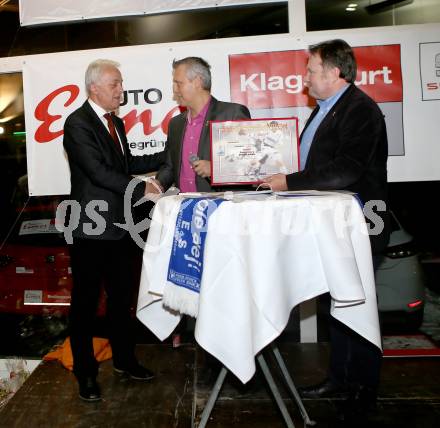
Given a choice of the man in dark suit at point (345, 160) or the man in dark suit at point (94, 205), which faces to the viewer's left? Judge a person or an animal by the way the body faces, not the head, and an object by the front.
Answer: the man in dark suit at point (345, 160)

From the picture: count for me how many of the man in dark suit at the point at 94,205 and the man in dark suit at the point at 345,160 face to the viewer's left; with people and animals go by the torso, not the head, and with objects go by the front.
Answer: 1

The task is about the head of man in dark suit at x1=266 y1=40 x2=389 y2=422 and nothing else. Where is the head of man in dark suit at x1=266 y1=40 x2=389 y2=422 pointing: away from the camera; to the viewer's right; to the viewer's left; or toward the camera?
to the viewer's left

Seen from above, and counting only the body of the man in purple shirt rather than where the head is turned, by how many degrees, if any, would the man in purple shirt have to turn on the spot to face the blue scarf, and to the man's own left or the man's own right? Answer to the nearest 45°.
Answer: approximately 45° to the man's own left

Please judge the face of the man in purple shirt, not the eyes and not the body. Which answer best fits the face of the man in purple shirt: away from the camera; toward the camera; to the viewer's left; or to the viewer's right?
to the viewer's left

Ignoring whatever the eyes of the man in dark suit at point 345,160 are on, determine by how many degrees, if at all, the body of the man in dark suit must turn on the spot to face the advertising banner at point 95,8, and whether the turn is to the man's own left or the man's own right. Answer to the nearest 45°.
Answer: approximately 45° to the man's own right

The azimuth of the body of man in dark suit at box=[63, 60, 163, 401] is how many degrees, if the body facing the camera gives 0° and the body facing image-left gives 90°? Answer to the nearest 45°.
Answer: approximately 315°

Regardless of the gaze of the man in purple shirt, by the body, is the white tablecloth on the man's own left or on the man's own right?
on the man's own left

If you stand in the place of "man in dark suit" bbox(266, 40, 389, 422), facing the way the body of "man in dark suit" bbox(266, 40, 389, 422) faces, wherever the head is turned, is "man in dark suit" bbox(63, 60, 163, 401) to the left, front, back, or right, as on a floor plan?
front

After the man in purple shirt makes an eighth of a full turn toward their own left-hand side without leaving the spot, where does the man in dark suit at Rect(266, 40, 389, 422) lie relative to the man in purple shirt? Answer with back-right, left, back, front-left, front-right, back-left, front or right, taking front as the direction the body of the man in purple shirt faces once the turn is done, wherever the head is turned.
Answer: front-left

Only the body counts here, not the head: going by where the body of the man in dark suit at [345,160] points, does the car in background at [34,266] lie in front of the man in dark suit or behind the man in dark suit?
in front

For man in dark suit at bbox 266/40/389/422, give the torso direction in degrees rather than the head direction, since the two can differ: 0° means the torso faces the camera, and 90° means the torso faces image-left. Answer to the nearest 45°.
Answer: approximately 90°

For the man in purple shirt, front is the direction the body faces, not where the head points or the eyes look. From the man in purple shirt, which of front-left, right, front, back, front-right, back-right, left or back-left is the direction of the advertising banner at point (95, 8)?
right

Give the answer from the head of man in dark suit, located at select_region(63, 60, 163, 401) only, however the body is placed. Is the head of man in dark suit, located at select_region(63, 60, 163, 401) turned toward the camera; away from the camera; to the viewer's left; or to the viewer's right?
to the viewer's right

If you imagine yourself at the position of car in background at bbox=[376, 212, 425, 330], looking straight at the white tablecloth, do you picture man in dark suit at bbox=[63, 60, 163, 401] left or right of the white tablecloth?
right

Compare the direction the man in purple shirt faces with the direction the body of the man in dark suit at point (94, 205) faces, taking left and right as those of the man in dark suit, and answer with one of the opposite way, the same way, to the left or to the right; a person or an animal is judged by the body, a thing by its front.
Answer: to the right

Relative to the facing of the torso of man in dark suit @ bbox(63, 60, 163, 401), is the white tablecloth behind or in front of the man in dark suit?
in front
